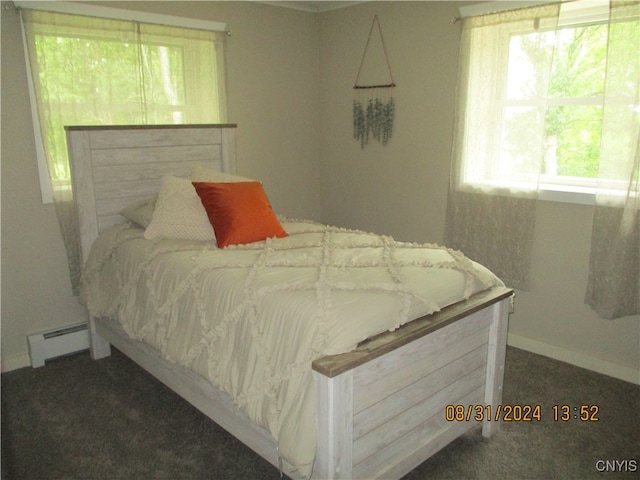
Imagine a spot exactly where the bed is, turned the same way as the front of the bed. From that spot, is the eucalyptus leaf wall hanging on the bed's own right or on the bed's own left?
on the bed's own left

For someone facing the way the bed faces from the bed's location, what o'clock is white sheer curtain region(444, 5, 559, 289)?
The white sheer curtain is roughly at 9 o'clock from the bed.

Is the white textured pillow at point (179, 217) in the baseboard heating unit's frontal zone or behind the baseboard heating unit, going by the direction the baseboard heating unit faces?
frontal zone

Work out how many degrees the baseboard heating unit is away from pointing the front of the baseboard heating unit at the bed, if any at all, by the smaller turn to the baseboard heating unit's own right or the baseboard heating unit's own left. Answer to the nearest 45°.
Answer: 0° — it already faces it

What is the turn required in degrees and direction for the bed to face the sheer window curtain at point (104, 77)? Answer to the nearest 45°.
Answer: approximately 180°

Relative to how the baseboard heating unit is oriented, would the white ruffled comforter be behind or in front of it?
in front

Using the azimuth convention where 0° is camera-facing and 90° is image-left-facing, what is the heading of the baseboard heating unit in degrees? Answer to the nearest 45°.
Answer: approximately 315°

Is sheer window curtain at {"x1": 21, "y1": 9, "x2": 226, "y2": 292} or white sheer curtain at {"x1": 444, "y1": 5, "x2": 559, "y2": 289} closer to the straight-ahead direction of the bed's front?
the white sheer curtain

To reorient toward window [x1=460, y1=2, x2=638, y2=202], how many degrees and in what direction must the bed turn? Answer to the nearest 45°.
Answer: approximately 90° to its left

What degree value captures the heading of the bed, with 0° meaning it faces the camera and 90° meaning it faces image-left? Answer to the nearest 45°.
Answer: approximately 315°

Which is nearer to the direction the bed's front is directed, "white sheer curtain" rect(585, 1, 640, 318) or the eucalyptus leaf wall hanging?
the white sheer curtain
